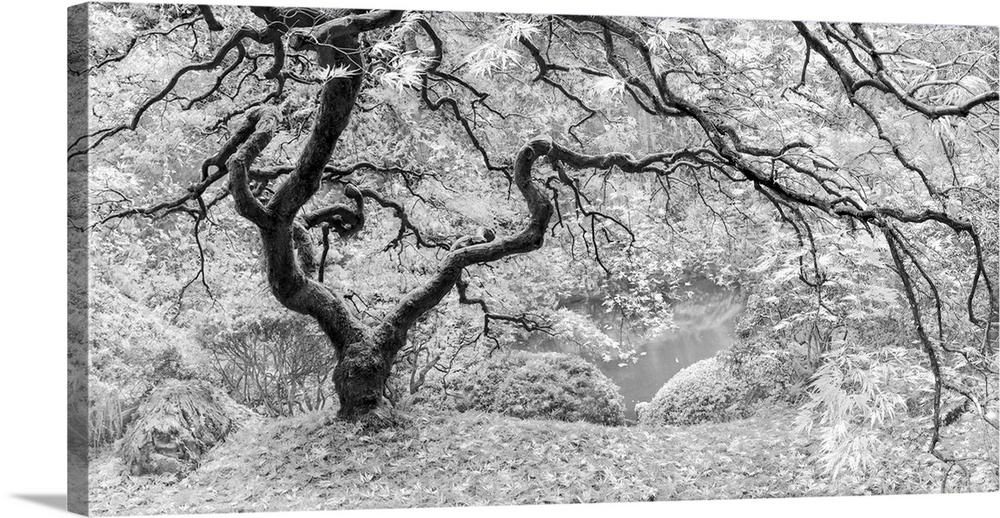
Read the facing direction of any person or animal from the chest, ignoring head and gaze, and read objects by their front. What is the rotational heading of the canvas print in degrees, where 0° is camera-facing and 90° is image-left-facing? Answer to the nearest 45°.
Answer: approximately 315°
